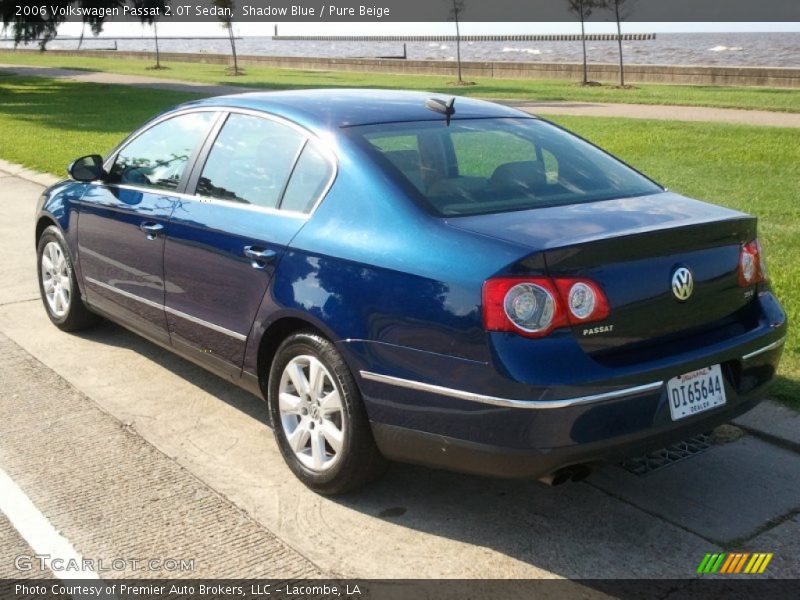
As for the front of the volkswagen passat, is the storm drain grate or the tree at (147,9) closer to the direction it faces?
the tree

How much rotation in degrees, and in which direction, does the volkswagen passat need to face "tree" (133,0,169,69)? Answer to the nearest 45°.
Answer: approximately 45° to its right

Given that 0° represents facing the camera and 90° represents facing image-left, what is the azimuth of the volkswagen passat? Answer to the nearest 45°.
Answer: approximately 135°

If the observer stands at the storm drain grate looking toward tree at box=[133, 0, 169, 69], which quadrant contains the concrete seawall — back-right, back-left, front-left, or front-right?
front-right
